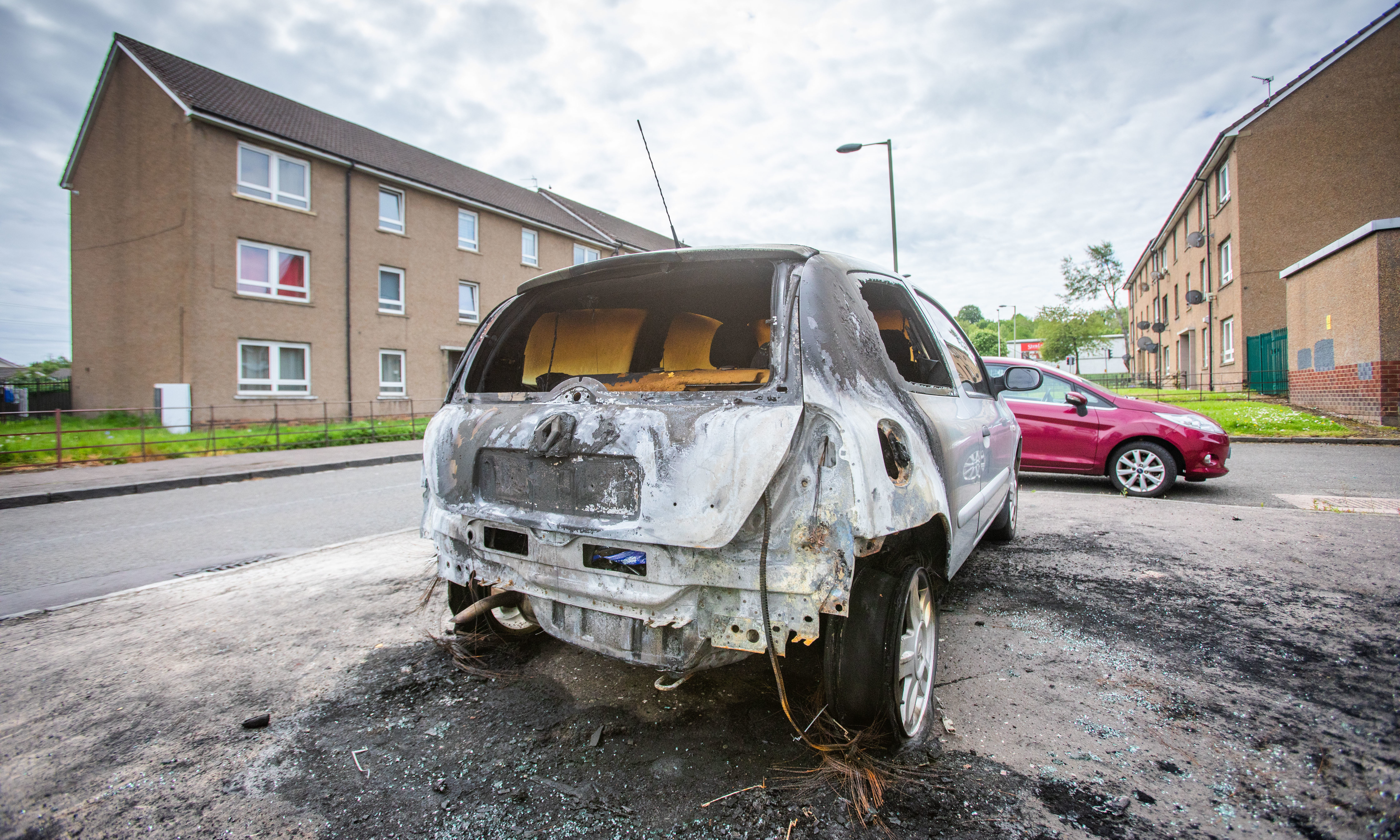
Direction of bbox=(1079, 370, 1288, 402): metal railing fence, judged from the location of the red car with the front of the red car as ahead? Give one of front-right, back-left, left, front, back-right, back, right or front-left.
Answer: left

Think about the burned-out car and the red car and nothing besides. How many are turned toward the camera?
0

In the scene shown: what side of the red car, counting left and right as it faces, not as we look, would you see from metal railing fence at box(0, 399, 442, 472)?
back

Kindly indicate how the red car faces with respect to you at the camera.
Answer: facing to the right of the viewer

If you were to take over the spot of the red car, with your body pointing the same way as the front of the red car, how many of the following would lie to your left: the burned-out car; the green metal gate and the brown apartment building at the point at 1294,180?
2

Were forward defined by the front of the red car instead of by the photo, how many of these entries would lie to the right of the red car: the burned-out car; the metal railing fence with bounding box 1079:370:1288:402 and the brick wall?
1

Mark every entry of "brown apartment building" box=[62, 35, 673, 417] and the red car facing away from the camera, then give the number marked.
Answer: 0

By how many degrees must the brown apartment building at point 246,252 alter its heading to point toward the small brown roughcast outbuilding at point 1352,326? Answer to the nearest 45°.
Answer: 0° — it already faces it

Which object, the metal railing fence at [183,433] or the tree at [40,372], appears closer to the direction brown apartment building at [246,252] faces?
the metal railing fence

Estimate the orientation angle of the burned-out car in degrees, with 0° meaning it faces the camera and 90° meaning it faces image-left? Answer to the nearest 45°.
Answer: approximately 225°

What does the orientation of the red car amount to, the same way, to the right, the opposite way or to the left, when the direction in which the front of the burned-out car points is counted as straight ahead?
to the right

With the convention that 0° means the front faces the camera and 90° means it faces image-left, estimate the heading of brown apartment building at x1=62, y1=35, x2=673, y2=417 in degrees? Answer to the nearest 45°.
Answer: approximately 315°

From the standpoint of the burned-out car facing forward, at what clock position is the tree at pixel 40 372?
The tree is roughly at 9 o'clock from the burned-out car.

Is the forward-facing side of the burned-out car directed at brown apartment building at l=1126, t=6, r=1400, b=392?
yes

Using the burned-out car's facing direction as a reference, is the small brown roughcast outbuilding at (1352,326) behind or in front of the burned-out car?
in front
